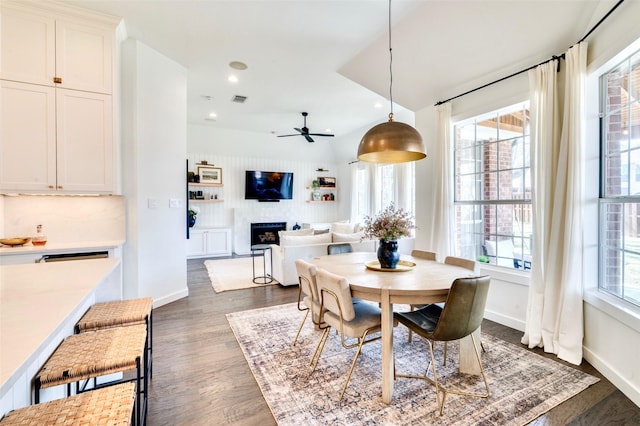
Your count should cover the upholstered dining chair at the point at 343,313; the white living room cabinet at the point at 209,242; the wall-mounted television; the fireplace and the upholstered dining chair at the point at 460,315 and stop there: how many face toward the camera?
3

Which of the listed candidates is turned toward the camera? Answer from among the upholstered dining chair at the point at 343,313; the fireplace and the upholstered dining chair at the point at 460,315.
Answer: the fireplace

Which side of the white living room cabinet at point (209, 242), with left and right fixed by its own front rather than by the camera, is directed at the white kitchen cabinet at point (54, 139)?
front

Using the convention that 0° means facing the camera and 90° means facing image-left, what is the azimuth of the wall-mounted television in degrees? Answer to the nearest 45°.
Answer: approximately 0°

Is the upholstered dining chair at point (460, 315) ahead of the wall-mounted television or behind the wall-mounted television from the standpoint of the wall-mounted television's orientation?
ahead

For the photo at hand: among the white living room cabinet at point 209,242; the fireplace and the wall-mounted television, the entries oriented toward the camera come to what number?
3

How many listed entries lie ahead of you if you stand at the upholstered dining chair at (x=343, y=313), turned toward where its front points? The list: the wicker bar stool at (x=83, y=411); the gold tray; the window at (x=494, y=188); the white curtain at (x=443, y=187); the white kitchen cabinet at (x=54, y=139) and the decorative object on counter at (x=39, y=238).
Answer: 3

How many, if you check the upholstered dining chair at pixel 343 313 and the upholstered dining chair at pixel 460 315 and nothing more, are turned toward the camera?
0

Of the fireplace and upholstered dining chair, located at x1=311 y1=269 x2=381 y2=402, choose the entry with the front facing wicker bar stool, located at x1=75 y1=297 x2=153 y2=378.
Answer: the fireplace

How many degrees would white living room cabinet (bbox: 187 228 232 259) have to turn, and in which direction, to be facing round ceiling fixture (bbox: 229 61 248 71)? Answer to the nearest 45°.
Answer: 0° — it already faces it

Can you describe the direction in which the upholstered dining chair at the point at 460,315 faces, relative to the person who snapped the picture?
facing away from the viewer and to the left of the viewer

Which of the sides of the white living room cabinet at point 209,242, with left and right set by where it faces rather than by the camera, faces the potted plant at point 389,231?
front
